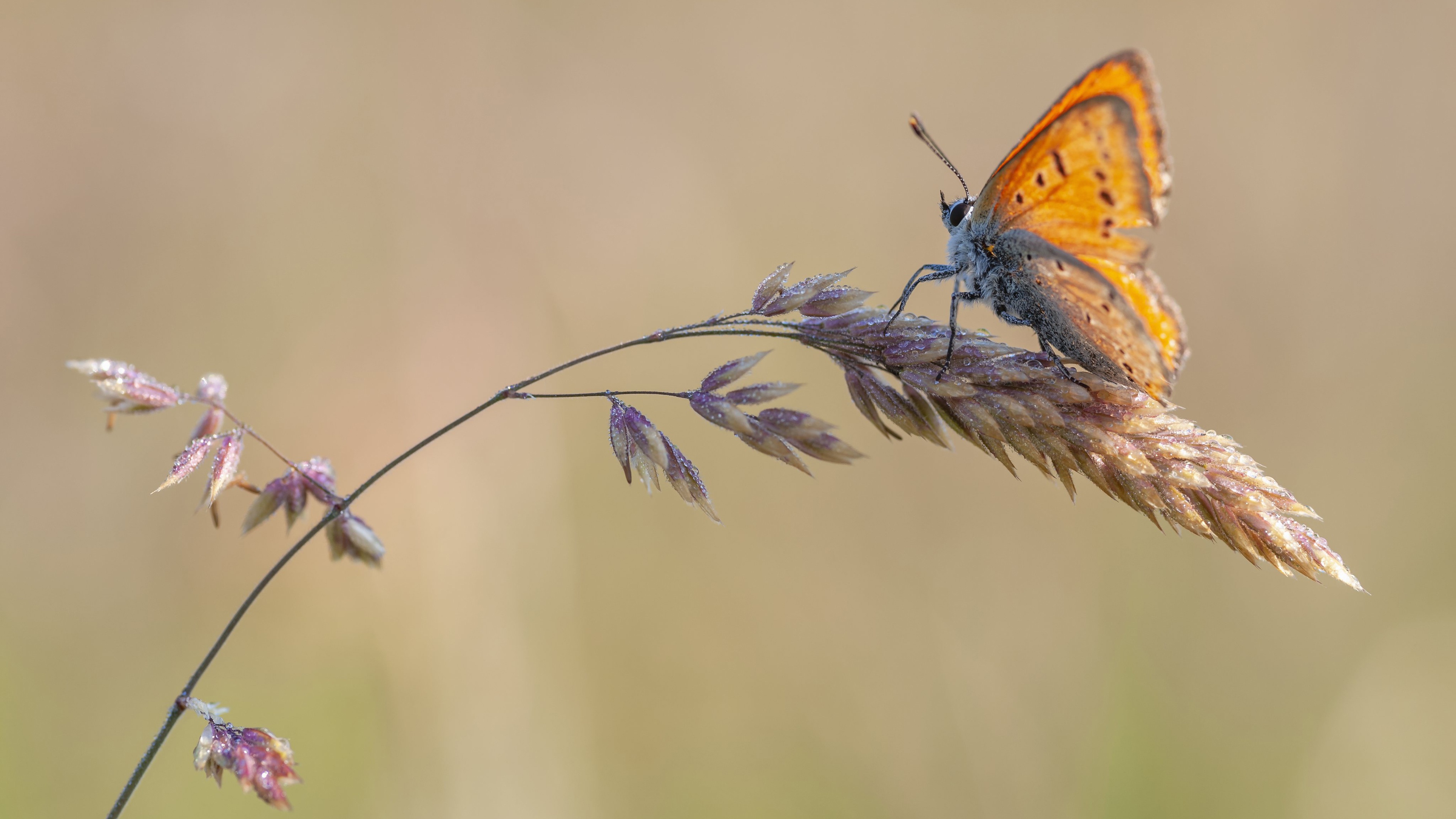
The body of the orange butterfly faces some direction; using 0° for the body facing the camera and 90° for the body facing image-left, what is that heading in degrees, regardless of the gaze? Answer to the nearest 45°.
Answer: approximately 90°
